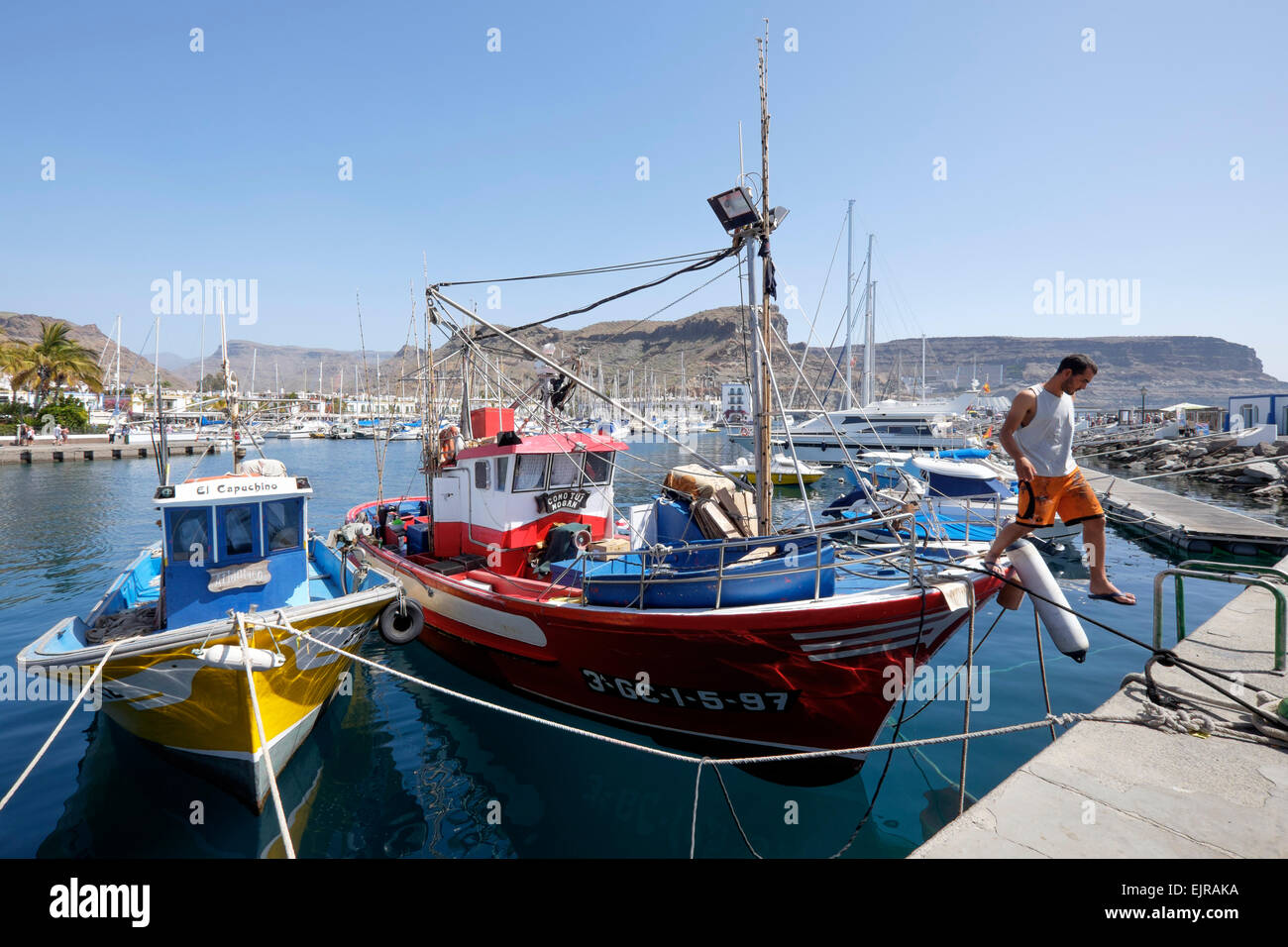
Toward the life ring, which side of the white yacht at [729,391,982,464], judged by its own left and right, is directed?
left

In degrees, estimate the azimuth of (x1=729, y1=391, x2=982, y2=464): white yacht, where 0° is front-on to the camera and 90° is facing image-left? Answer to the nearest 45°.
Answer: approximately 90°

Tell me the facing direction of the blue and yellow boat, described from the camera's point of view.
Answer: facing the viewer

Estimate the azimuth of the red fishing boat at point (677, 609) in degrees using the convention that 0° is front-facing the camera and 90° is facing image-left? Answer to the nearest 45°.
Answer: approximately 315°

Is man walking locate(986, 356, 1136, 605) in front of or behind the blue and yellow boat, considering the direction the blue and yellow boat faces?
in front

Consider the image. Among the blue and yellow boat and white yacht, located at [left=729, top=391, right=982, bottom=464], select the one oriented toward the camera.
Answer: the blue and yellow boat

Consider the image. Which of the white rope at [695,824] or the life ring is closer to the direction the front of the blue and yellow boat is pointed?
the white rope

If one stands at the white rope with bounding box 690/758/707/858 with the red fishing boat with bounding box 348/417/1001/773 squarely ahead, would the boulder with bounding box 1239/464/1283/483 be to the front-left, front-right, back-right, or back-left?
front-right
